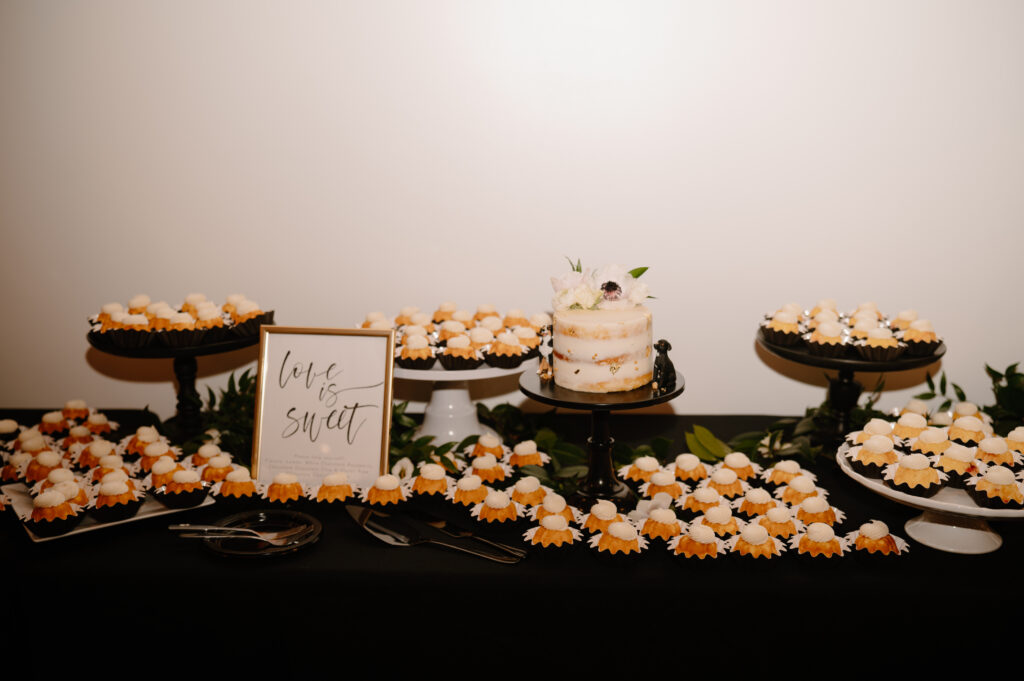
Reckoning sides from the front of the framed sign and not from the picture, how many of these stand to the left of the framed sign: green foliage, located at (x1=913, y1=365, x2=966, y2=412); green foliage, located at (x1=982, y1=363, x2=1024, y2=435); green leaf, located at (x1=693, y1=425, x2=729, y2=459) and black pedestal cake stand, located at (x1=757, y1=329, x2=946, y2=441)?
4

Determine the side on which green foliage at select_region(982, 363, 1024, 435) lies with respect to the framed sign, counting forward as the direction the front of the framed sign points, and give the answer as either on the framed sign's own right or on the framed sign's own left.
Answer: on the framed sign's own left

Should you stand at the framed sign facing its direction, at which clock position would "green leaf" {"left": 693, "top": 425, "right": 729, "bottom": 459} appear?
The green leaf is roughly at 9 o'clock from the framed sign.

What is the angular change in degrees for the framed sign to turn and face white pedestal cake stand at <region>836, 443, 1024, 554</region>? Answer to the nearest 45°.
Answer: approximately 45° to its left

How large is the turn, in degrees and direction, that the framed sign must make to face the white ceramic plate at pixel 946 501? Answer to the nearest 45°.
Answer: approximately 45° to its left

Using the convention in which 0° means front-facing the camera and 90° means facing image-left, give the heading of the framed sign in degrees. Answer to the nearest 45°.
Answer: approximately 0°

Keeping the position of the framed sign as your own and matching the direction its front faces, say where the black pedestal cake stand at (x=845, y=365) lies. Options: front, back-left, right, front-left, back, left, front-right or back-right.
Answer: left
